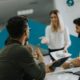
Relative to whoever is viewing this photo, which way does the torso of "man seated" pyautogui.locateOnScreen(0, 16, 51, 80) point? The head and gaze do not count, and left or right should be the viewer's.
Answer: facing away from the viewer and to the right of the viewer

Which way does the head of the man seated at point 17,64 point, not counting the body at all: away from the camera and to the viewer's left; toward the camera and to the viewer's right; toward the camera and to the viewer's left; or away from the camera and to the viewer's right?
away from the camera and to the viewer's right
